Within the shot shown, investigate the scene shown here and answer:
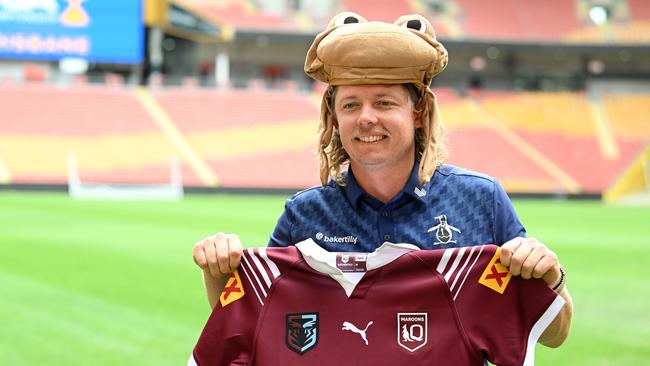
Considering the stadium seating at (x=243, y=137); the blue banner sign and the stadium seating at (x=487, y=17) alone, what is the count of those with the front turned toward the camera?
3

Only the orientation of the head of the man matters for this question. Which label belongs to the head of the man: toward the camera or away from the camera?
toward the camera

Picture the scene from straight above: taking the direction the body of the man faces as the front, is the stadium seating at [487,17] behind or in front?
behind

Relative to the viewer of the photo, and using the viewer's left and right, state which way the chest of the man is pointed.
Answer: facing the viewer

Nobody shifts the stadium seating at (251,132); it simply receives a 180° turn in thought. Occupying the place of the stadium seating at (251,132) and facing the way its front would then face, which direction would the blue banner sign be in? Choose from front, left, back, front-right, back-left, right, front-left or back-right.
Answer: left

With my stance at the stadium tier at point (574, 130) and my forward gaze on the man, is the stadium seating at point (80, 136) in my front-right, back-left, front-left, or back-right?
front-right

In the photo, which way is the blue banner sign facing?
toward the camera

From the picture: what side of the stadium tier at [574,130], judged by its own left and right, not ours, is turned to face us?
front

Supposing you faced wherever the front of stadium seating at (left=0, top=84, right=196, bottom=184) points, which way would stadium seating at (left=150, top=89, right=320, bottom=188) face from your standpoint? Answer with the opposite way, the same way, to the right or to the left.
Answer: the same way

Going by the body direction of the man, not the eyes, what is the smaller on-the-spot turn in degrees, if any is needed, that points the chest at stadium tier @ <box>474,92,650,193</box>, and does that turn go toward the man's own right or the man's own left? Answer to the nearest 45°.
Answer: approximately 180°

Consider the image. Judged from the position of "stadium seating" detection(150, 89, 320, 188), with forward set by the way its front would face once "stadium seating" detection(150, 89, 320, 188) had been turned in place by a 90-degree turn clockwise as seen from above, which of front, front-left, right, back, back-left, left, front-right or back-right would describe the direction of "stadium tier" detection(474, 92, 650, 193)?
back

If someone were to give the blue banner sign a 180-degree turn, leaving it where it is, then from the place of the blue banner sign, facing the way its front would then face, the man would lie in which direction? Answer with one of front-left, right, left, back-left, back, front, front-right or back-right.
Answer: back

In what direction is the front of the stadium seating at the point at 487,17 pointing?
toward the camera
